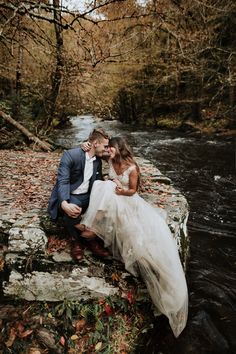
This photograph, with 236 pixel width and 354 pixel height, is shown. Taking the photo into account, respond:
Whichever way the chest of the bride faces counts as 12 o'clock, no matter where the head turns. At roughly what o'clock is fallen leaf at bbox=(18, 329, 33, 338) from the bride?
The fallen leaf is roughly at 1 o'clock from the bride.

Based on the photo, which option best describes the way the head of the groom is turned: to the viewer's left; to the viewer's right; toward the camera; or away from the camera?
to the viewer's right

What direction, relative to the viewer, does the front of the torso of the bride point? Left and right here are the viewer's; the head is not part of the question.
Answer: facing the viewer and to the left of the viewer

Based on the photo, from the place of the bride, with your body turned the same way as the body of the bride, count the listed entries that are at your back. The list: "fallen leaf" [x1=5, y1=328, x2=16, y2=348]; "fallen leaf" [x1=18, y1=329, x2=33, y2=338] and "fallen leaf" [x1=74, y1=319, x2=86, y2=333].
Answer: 0

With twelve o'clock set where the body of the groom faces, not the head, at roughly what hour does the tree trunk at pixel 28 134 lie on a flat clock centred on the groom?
The tree trunk is roughly at 7 o'clock from the groom.

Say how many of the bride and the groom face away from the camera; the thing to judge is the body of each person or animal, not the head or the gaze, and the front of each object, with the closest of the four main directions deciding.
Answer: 0

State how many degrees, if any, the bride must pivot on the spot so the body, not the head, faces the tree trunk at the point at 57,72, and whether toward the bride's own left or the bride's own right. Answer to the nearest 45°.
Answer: approximately 135° to the bride's own right

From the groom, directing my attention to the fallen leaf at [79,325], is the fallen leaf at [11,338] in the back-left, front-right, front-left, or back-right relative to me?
front-right

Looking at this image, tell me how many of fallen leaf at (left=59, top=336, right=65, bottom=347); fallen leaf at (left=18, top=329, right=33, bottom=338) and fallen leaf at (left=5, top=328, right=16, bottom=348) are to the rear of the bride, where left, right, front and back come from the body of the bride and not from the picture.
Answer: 0
